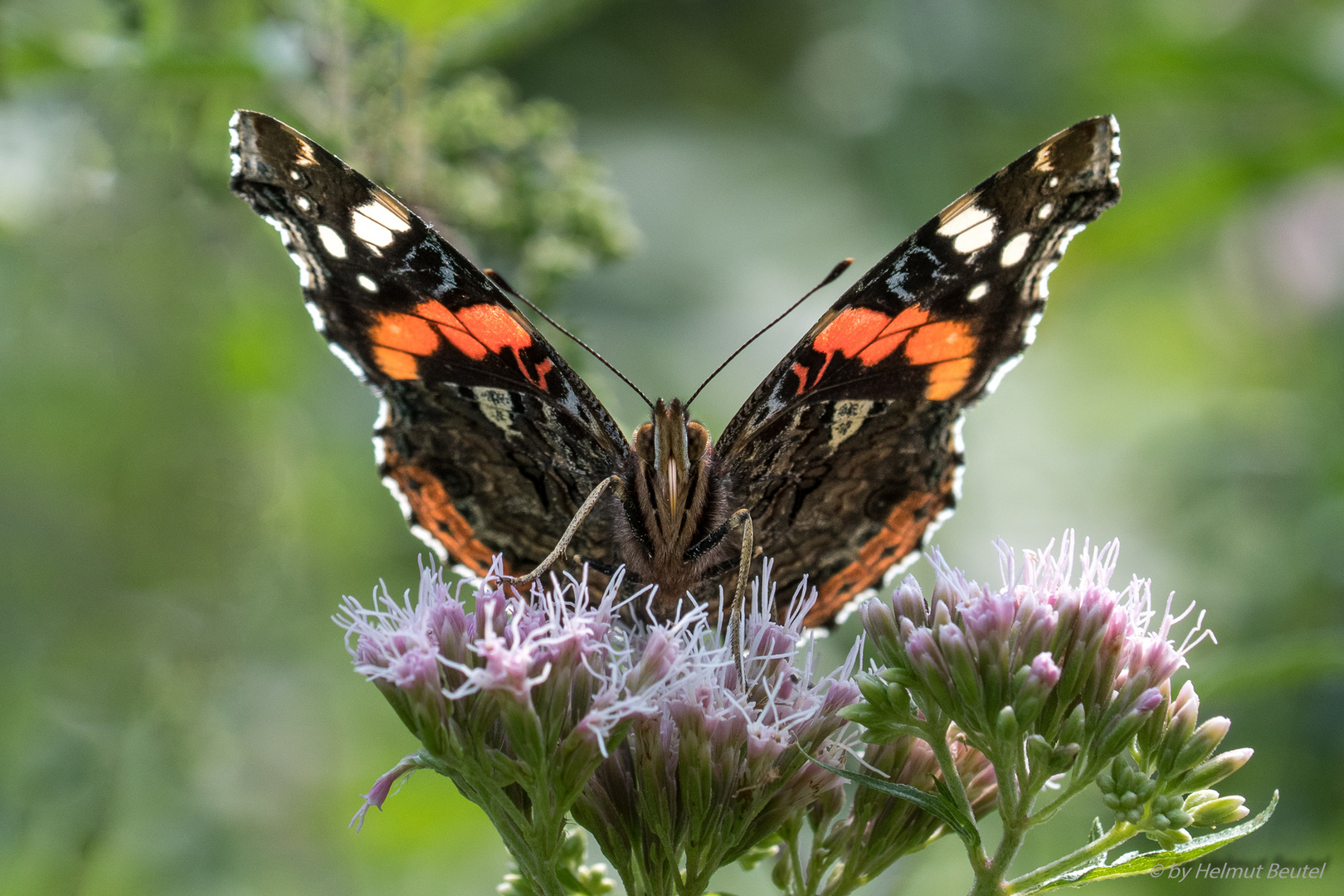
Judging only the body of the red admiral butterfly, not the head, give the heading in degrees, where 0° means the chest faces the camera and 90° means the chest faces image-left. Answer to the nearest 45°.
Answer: approximately 0°
